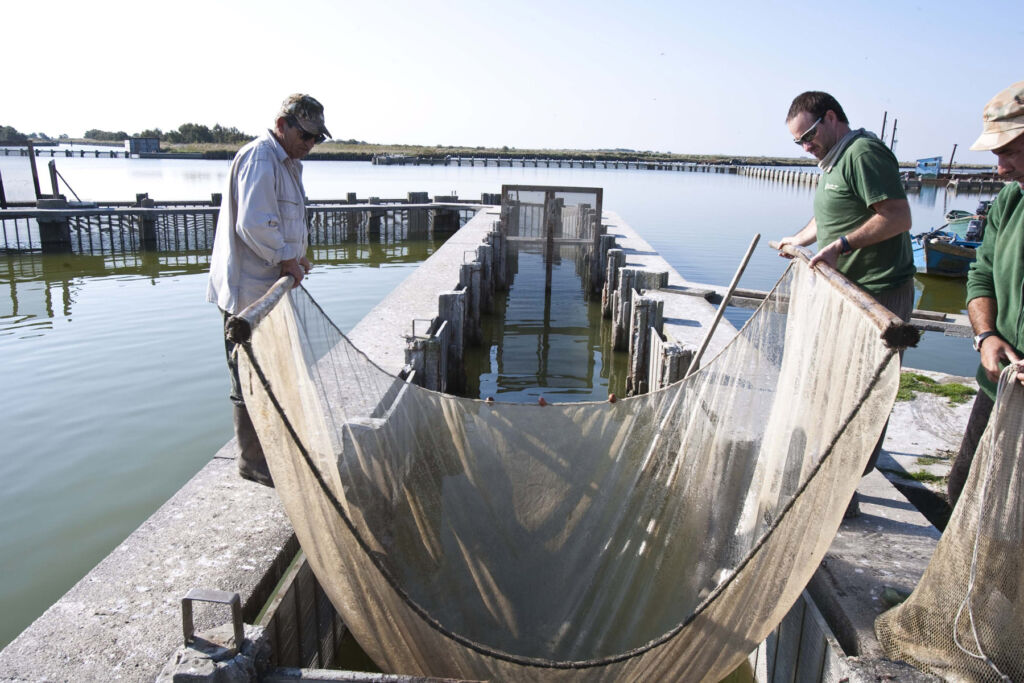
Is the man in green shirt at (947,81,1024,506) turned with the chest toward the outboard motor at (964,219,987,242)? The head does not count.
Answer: no

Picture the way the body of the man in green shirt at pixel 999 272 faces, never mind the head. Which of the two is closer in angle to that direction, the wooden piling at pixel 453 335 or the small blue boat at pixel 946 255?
the wooden piling

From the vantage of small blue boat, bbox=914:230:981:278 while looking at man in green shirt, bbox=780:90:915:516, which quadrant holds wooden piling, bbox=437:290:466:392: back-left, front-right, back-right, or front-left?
front-right

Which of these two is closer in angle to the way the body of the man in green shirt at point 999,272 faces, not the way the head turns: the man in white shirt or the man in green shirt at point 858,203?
the man in white shirt

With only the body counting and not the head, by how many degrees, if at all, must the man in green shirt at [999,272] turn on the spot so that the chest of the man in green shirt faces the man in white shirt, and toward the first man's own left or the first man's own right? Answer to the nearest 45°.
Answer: approximately 45° to the first man's own right

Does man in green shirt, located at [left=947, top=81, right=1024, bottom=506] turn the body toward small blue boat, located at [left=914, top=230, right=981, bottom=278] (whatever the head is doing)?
no

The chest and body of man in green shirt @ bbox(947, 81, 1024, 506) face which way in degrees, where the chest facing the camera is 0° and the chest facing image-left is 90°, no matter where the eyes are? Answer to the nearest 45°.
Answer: approximately 45°

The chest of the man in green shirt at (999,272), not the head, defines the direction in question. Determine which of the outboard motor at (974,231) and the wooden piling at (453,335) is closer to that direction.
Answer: the wooden piling

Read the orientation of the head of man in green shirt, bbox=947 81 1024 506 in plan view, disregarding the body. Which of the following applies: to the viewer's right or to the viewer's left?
to the viewer's left
